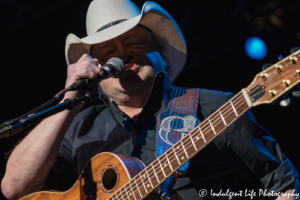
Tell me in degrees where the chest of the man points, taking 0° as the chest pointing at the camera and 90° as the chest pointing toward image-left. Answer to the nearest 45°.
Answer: approximately 0°
